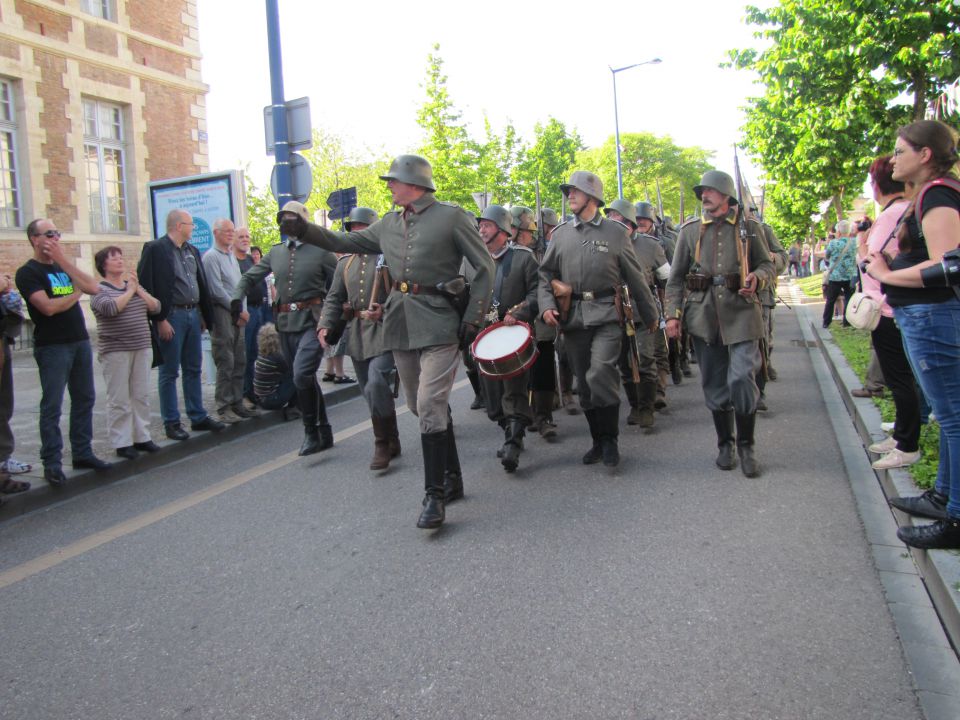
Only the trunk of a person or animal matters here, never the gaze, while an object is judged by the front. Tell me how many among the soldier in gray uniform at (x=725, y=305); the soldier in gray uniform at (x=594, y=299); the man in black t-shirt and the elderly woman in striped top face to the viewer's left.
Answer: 0

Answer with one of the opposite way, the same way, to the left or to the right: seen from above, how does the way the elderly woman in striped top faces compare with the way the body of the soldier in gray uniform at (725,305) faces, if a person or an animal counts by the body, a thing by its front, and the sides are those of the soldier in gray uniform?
to the left

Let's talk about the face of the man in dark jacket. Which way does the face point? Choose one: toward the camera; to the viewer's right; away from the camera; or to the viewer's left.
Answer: to the viewer's right

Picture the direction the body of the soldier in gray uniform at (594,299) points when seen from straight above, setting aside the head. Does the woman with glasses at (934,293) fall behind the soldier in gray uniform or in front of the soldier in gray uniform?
in front

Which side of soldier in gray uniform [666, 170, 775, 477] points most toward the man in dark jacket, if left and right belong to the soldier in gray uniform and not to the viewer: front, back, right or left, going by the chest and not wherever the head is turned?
right

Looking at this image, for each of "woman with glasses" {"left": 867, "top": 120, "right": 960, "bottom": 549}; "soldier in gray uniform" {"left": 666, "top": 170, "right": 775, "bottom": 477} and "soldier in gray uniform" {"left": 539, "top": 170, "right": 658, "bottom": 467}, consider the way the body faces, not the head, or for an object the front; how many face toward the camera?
2

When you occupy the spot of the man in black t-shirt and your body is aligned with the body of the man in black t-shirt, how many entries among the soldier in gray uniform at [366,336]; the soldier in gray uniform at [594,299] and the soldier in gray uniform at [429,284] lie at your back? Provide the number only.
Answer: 0

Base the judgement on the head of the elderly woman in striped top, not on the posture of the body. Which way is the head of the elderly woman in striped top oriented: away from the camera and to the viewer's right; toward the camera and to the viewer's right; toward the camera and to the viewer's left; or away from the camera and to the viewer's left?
toward the camera and to the viewer's right

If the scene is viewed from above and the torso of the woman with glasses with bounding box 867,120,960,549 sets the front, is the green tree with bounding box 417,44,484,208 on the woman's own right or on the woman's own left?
on the woman's own right

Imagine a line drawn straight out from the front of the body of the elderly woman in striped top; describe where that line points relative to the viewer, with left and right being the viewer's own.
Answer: facing the viewer and to the right of the viewer

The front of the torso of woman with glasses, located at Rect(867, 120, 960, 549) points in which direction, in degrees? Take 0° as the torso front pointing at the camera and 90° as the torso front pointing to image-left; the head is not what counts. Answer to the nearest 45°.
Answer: approximately 90°

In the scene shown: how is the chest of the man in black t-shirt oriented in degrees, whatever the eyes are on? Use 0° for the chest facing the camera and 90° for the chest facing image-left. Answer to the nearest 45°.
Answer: approximately 315°

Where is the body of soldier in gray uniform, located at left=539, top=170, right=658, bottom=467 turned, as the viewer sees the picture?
toward the camera

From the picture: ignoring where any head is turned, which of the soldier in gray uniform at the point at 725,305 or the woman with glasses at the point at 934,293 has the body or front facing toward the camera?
the soldier in gray uniform

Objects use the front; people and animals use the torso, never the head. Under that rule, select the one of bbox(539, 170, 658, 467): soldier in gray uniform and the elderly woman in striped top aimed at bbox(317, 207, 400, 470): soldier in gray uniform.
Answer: the elderly woman in striped top
